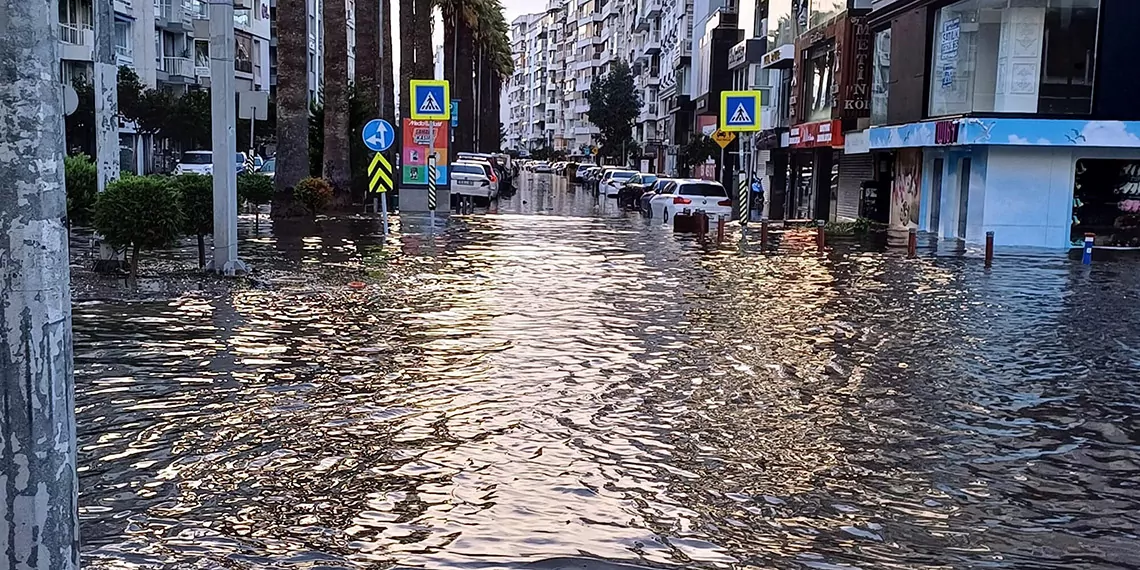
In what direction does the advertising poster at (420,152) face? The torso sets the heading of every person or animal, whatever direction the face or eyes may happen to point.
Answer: toward the camera

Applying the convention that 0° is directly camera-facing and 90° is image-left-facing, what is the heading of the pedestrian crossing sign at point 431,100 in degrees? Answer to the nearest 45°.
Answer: approximately 0°

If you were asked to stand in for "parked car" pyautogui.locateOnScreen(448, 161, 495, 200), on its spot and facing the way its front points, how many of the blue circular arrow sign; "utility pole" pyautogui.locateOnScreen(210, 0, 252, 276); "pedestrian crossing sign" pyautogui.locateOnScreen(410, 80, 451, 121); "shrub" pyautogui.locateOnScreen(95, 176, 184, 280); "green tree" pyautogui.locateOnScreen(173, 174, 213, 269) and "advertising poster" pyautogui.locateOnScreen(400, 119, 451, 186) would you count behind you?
6

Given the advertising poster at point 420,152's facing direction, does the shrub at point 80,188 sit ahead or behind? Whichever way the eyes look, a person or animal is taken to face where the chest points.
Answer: ahead

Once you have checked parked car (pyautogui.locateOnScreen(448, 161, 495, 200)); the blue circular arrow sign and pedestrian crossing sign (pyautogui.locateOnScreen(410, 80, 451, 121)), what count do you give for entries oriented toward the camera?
2

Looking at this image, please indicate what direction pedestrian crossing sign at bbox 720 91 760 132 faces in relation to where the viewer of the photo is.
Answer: facing the viewer

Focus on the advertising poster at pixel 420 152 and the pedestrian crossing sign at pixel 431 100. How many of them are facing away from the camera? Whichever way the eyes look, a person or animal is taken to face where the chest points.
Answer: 0

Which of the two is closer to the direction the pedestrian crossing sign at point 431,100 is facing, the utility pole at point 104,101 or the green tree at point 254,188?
the utility pole

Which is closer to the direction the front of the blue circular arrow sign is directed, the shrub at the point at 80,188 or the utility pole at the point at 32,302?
the utility pole

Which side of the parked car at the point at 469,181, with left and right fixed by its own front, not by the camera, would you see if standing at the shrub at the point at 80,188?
back

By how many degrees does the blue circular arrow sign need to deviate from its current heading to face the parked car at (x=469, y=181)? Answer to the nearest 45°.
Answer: approximately 180°
